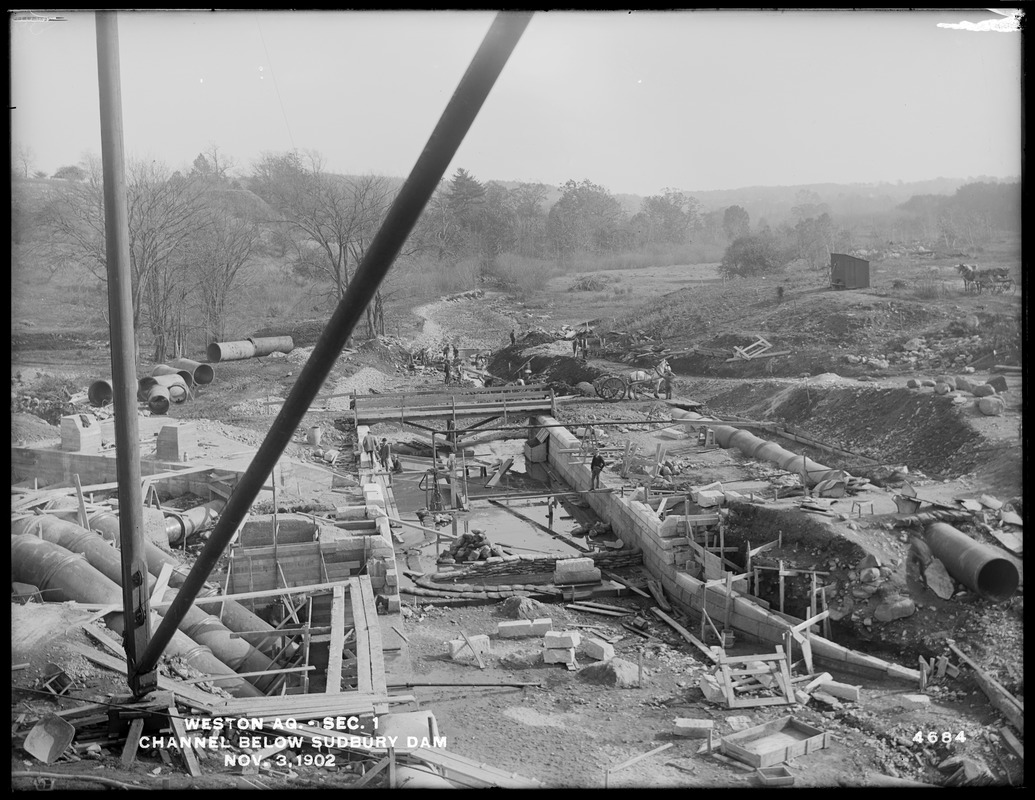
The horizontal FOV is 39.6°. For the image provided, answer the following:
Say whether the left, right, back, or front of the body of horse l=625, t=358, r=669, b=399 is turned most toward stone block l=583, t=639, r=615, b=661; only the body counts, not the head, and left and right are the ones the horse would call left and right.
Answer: right

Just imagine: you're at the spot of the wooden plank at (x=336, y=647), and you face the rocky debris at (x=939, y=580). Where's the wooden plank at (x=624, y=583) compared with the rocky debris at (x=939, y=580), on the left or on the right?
left

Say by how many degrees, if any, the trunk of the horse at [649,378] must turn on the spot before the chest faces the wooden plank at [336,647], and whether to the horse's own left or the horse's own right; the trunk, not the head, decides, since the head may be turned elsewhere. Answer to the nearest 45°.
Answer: approximately 90° to the horse's own right

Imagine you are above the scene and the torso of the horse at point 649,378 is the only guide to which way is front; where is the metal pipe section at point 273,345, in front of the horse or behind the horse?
behind

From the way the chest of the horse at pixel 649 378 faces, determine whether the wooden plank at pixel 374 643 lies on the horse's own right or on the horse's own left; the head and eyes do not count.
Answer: on the horse's own right

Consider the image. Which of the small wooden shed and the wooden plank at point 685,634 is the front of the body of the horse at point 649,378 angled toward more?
the small wooden shed

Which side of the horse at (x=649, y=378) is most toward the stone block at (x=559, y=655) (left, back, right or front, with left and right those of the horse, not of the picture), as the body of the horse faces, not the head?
right

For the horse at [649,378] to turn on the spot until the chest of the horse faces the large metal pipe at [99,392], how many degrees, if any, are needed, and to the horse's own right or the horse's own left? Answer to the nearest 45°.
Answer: approximately 135° to the horse's own right

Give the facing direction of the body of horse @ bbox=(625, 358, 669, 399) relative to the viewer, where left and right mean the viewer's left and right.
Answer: facing to the right of the viewer
